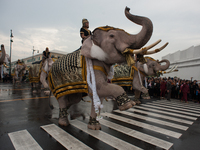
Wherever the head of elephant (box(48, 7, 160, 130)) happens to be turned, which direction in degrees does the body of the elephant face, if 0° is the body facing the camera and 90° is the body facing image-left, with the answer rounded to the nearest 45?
approximately 270°

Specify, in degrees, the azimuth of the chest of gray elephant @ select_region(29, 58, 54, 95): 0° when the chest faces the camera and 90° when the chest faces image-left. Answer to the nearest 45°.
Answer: approximately 315°

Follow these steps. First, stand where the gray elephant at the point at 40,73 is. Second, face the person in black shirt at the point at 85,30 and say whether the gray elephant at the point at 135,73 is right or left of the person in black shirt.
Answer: left

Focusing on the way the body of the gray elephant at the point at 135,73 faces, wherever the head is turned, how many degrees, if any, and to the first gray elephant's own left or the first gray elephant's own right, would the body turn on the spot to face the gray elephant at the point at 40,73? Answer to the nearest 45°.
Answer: approximately 180°

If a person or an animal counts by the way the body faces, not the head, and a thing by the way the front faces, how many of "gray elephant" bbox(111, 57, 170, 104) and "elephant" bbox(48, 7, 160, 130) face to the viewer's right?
2

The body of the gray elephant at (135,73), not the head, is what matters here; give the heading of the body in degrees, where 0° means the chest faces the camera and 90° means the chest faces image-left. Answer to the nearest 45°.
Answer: approximately 270°

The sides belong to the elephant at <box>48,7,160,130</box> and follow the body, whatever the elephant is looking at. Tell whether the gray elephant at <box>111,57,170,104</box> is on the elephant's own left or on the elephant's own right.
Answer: on the elephant's own left

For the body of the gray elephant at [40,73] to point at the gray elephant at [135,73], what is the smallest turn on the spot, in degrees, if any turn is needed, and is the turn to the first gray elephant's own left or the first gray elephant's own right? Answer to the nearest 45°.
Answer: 0° — it already faces it
